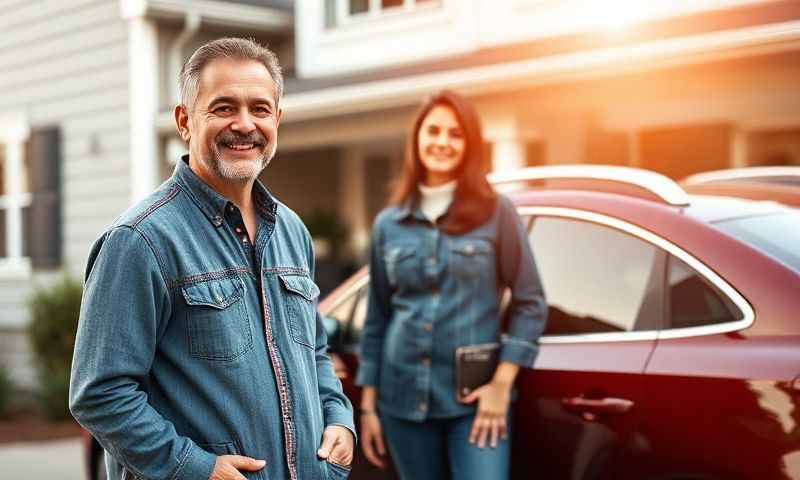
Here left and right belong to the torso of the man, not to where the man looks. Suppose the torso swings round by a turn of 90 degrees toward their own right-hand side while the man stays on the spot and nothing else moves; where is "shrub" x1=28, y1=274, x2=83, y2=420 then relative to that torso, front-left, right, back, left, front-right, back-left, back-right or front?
back-right

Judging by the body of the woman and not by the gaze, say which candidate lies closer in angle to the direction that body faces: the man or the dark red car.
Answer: the man

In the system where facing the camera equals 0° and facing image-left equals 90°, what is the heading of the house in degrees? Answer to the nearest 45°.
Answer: approximately 45°

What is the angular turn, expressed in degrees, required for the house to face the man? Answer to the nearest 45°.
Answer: approximately 45° to its left

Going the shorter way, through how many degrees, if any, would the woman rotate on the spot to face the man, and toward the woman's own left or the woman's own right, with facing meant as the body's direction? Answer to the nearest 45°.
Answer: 0° — they already face them

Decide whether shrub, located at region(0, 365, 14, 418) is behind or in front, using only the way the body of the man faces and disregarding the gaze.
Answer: behind

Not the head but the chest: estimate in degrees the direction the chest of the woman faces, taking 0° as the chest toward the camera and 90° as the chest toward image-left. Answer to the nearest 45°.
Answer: approximately 0°

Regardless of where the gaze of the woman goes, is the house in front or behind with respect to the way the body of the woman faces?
behind

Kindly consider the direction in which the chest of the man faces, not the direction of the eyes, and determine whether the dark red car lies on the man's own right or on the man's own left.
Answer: on the man's own left
